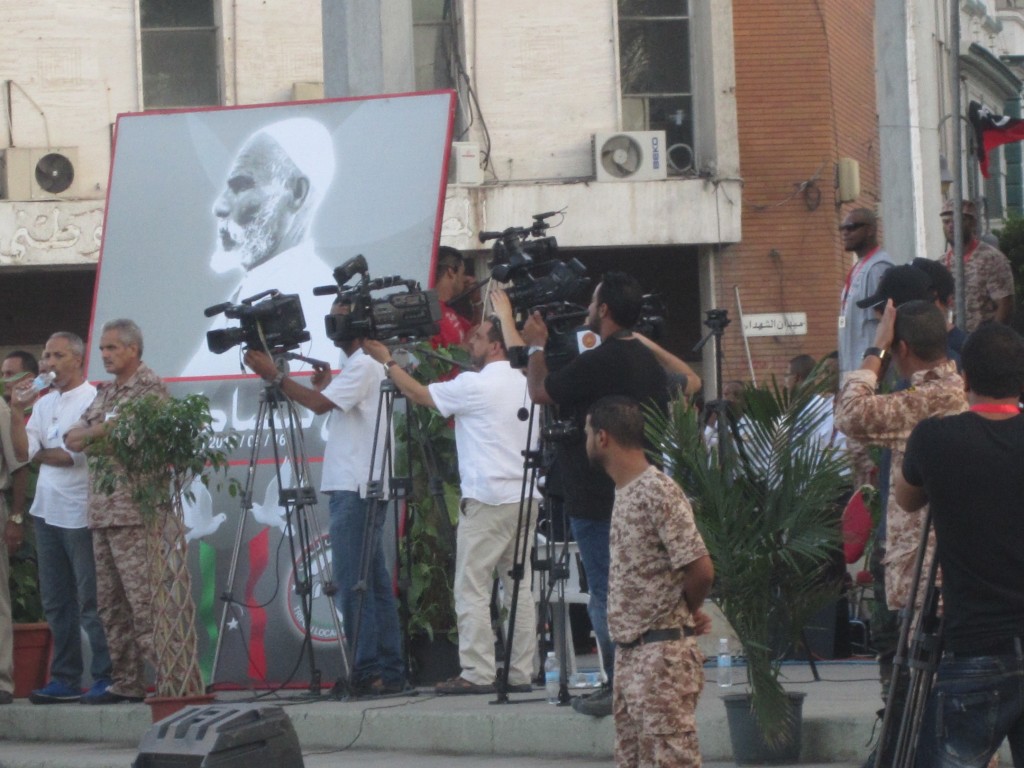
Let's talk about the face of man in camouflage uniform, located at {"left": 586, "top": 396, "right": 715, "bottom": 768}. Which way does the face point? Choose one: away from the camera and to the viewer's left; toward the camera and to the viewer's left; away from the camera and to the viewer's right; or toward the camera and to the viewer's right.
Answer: away from the camera and to the viewer's left

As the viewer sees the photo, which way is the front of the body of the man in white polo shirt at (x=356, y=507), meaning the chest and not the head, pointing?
to the viewer's left

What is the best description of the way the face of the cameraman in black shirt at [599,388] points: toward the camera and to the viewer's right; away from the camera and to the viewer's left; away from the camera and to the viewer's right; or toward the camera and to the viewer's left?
away from the camera and to the viewer's left

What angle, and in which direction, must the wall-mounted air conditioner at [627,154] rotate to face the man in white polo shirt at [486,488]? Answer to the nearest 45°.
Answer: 0° — it already faces them

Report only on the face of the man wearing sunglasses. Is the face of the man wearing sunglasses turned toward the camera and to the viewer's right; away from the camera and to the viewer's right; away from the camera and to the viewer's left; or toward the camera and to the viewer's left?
toward the camera and to the viewer's left

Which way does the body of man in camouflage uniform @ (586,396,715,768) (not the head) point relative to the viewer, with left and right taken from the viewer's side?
facing to the left of the viewer

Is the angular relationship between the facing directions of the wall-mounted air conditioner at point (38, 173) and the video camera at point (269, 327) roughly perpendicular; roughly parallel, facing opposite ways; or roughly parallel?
roughly perpendicular

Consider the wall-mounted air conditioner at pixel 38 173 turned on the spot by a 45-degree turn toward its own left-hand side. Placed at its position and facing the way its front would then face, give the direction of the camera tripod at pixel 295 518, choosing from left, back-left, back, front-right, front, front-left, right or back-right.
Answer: front-right

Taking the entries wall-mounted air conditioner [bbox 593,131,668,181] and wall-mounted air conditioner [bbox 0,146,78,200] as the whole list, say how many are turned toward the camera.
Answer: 2

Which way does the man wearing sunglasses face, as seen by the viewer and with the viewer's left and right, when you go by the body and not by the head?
facing the viewer and to the left of the viewer

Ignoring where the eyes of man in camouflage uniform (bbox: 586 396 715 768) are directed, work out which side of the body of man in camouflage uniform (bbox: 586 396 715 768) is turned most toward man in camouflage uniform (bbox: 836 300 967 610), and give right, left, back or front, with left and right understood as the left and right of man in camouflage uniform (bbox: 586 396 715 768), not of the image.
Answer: back

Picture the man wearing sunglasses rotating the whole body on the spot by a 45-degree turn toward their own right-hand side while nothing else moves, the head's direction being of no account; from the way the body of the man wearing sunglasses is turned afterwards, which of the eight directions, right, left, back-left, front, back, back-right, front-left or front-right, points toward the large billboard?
front

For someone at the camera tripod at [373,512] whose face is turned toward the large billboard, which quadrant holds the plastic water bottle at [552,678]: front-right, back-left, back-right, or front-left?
back-right

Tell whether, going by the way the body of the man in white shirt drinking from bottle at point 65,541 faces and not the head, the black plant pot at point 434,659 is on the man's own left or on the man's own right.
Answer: on the man's own left

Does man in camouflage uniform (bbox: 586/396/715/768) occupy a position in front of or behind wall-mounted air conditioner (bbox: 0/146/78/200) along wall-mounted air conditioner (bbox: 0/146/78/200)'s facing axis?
in front

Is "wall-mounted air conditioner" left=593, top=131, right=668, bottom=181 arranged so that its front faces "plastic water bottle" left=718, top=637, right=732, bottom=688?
yes

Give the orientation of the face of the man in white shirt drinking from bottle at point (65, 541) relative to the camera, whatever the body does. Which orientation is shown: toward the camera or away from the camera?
toward the camera
